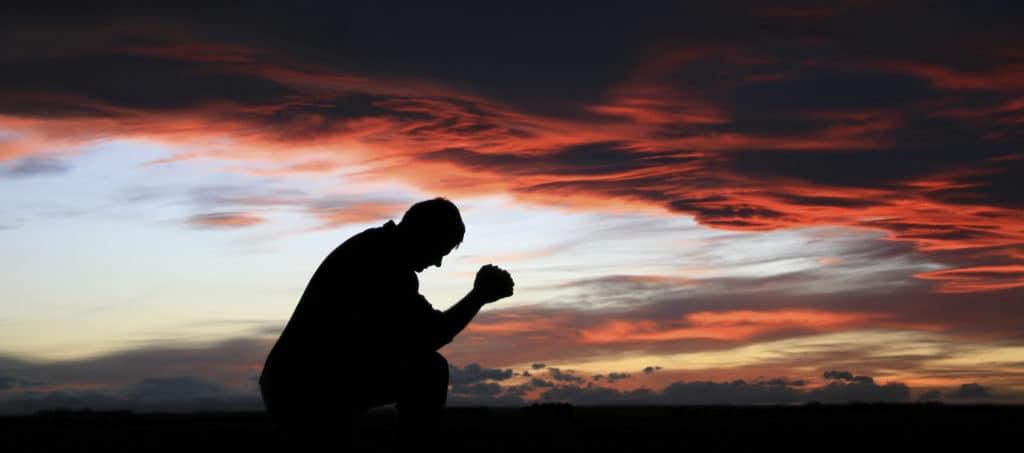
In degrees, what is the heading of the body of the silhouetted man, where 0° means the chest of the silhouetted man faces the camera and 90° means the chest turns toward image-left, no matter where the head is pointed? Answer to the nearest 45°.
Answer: approximately 270°

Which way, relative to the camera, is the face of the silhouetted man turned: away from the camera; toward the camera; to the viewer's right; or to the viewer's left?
to the viewer's right
